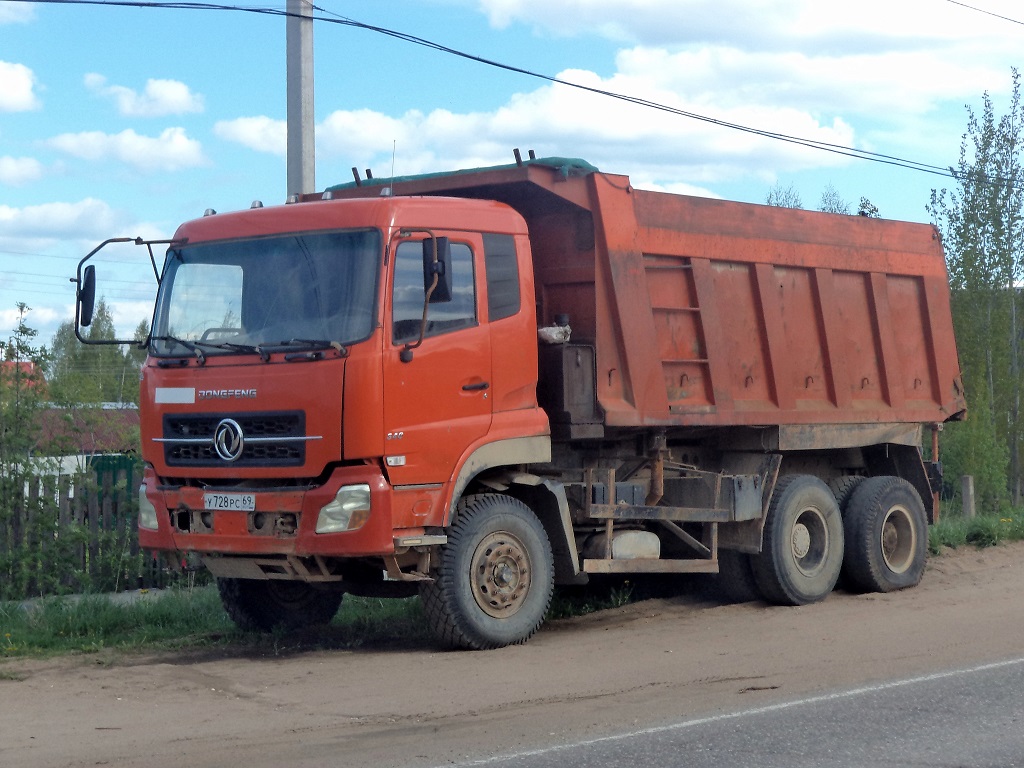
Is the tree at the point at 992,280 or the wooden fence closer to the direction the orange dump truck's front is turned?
the wooden fence

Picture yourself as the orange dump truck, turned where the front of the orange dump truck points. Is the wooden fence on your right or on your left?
on your right

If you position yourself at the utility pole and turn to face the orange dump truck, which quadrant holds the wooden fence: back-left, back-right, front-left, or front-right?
back-right

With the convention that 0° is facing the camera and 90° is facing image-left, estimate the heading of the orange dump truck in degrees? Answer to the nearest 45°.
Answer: approximately 45°

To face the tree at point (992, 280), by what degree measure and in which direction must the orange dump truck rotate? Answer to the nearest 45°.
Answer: approximately 180°
